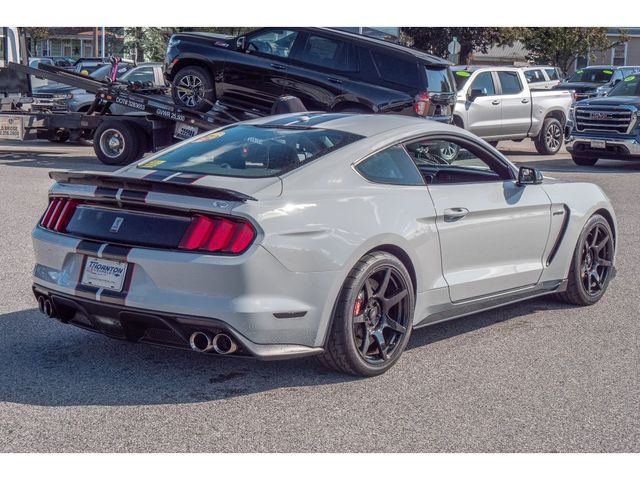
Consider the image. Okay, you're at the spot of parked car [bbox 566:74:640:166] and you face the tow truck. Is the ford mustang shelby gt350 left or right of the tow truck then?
left

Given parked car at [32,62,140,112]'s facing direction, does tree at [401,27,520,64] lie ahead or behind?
behind

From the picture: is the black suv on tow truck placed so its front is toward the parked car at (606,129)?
no

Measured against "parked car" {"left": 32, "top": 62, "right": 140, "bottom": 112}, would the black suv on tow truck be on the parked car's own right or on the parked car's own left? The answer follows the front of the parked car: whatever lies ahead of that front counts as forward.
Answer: on the parked car's own left

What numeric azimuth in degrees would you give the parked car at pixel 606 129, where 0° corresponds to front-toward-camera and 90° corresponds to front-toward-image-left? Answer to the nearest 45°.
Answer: approximately 45°

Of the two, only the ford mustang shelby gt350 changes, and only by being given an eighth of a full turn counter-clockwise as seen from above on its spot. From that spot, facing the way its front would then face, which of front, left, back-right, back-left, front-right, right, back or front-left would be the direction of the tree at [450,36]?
front

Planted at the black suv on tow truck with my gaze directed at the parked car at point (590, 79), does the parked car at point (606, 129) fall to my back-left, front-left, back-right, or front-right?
front-right

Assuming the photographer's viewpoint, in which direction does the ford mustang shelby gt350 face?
facing away from the viewer and to the right of the viewer

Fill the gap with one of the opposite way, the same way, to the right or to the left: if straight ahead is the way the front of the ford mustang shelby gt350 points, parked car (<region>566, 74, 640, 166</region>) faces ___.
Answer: the opposite way

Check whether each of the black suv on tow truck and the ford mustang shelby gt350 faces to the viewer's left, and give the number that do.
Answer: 1

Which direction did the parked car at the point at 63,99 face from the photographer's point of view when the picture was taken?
facing the viewer and to the left of the viewer

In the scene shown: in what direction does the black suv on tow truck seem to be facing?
to the viewer's left

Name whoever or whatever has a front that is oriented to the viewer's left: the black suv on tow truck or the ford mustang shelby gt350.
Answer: the black suv on tow truck

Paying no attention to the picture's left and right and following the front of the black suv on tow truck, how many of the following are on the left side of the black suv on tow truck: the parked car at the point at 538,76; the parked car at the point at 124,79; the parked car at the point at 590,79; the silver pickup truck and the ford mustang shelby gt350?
1
